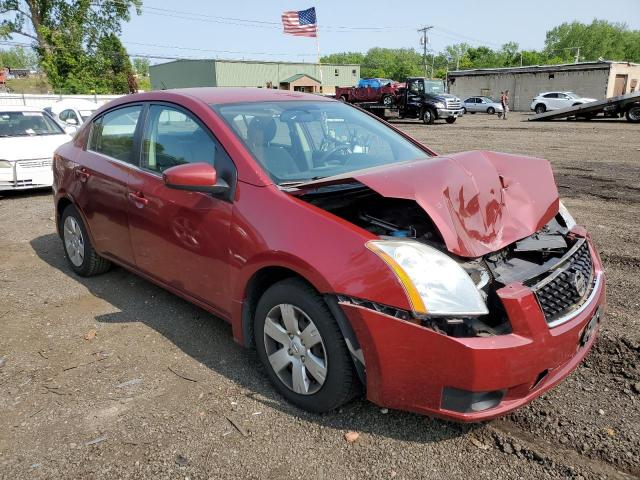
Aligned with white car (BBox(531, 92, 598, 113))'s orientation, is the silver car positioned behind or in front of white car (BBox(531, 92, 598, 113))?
behind

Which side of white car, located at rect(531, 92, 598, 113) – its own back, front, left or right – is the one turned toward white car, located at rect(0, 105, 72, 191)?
right

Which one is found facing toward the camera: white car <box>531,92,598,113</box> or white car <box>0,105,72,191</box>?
white car <box>0,105,72,191</box>

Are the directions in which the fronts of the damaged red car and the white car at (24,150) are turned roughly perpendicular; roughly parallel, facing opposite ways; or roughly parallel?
roughly parallel

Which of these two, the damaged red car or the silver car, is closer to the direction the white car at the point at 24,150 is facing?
the damaged red car

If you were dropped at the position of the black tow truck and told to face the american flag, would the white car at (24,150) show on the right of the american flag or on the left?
left

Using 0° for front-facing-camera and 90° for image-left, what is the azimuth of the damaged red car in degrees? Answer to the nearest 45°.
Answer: approximately 315°

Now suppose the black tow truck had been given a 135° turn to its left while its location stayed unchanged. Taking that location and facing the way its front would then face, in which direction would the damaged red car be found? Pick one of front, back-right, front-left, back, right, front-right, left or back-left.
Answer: back

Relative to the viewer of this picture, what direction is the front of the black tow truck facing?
facing the viewer and to the right of the viewer

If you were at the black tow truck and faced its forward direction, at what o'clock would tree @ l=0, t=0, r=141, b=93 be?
The tree is roughly at 5 o'clock from the black tow truck.

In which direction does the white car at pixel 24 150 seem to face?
toward the camera

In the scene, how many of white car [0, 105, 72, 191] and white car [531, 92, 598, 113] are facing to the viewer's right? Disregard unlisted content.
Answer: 1

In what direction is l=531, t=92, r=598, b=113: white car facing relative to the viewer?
to the viewer's right
